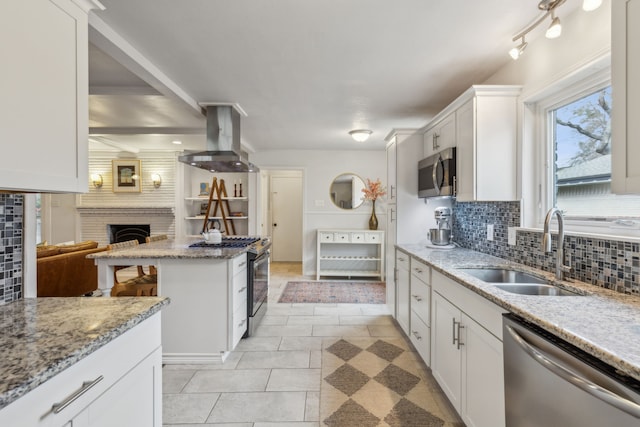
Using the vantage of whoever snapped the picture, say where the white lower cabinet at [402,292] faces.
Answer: facing to the left of the viewer

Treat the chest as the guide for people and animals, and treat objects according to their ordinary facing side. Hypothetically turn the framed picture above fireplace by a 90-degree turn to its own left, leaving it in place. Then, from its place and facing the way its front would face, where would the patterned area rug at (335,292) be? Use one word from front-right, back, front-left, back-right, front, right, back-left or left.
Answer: front-right

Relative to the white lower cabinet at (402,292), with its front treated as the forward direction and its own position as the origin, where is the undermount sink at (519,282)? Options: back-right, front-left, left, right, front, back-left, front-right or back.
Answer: back-left

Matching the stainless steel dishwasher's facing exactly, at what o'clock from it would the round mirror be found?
The round mirror is roughly at 3 o'clock from the stainless steel dishwasher.

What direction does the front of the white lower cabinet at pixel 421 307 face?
to the viewer's left

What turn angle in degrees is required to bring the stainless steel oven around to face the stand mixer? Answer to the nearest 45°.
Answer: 0° — it already faces it

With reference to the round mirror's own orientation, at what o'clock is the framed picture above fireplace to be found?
The framed picture above fireplace is roughly at 3 o'clock from the round mirror.

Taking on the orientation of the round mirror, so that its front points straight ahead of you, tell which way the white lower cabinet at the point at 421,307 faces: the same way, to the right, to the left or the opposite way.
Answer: to the right

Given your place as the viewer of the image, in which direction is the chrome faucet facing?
facing the viewer and to the left of the viewer

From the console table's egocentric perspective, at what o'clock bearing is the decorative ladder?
The decorative ladder is roughly at 3 o'clock from the console table.

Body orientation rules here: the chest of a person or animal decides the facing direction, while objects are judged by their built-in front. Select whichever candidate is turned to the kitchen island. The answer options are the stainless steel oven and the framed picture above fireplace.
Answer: the framed picture above fireplace

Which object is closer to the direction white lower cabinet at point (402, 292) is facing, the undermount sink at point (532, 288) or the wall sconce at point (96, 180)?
the wall sconce

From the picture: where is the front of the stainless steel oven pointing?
to the viewer's right

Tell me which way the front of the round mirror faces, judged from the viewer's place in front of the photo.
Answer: facing the viewer

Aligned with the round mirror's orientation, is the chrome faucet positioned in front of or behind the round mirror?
in front

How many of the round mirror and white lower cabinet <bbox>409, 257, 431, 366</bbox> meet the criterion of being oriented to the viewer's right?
0
